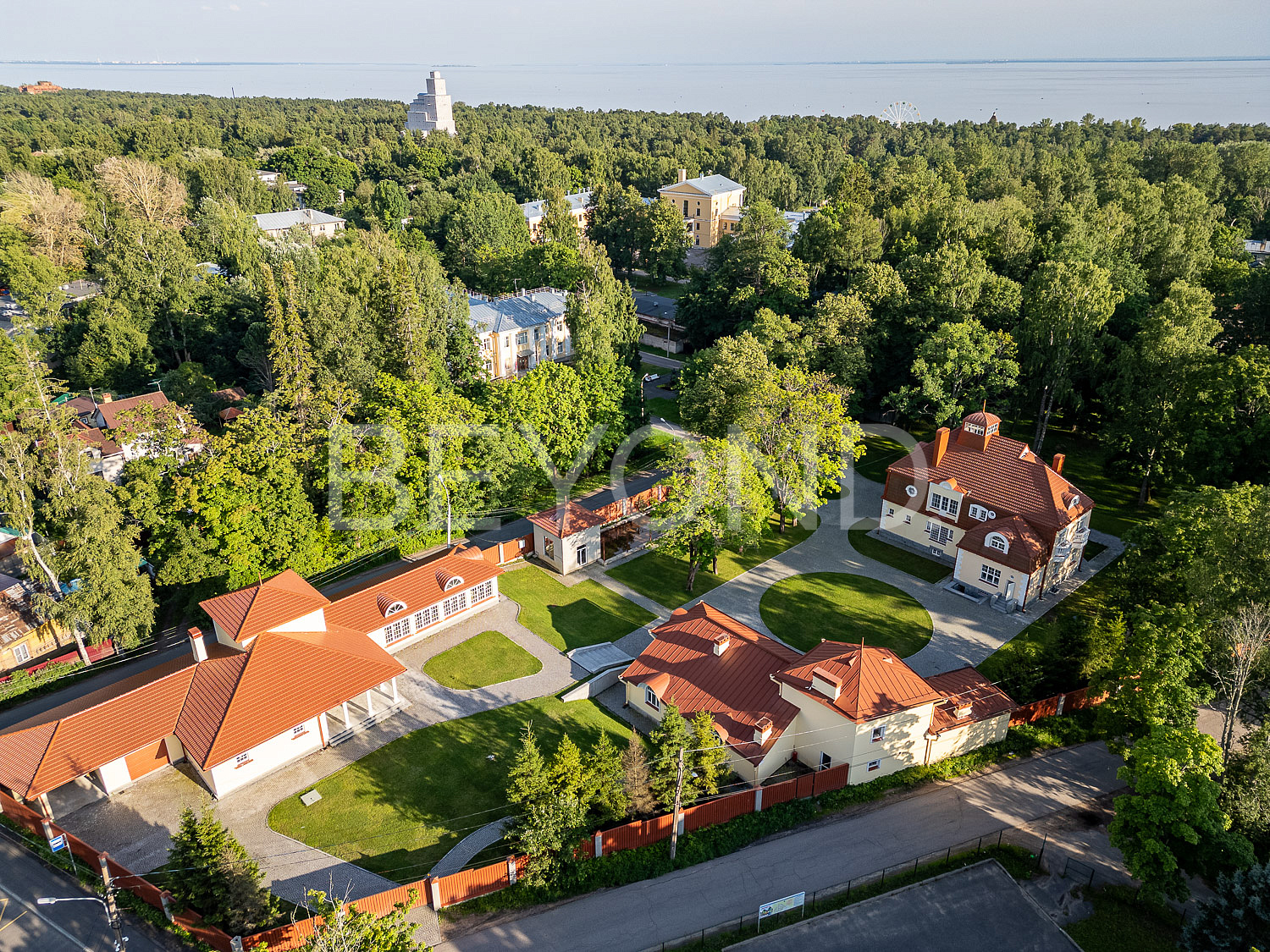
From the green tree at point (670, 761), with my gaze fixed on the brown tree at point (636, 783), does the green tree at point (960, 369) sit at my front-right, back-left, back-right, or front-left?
back-right

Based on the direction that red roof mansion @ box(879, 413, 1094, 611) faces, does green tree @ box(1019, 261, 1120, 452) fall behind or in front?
behind

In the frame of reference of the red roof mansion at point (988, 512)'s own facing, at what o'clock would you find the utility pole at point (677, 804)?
The utility pole is roughly at 11 o'clock from the red roof mansion.

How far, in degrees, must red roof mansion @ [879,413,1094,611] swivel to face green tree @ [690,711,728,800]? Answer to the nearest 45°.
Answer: approximately 45° to its left

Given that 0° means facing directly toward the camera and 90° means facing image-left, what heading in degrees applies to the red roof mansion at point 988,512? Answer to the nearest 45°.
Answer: approximately 45°

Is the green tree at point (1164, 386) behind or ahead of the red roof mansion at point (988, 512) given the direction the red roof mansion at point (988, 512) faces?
behind

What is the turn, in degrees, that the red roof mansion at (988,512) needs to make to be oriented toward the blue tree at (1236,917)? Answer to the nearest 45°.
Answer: approximately 45° to its left
